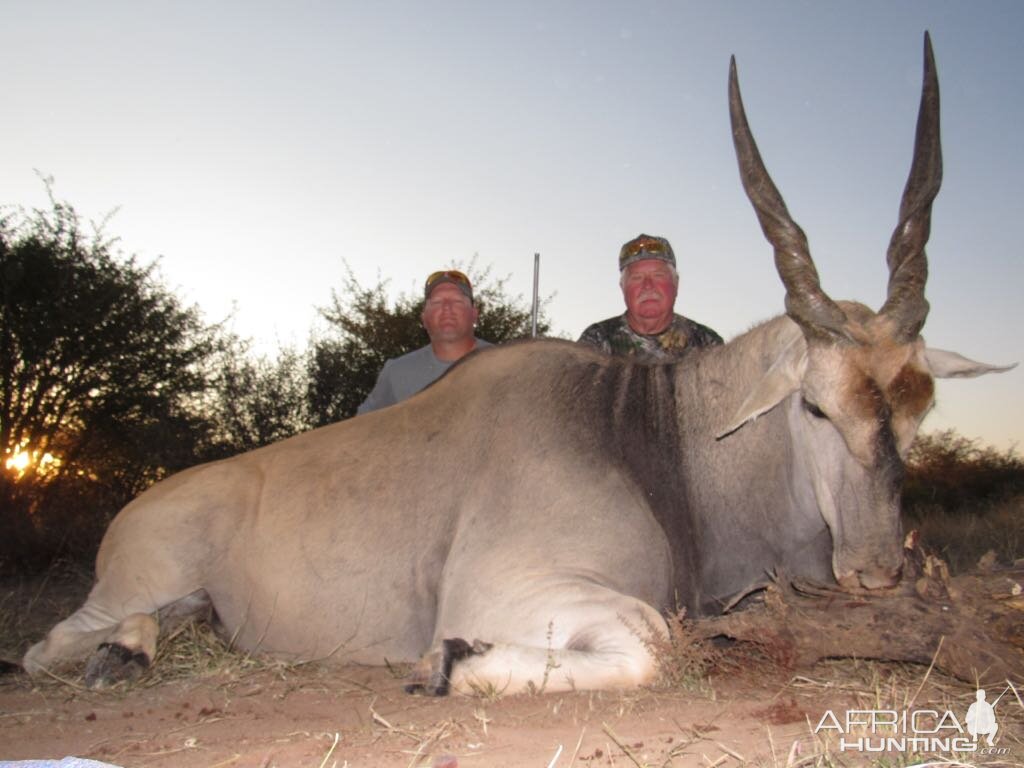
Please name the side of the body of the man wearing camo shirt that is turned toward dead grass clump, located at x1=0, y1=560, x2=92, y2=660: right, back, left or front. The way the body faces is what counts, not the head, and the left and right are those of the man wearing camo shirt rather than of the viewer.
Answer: right

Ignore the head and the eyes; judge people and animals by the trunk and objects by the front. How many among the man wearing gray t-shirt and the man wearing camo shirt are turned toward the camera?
2

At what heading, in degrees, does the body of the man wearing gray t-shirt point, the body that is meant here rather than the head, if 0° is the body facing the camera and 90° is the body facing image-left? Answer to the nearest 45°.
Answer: approximately 0°

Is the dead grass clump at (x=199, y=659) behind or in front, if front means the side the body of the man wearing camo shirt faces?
in front

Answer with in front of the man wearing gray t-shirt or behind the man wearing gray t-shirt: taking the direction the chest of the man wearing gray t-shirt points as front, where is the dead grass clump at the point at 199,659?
in front

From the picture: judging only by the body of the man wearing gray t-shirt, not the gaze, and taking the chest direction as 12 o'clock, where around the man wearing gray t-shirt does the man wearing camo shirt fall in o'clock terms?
The man wearing camo shirt is roughly at 10 o'clock from the man wearing gray t-shirt.

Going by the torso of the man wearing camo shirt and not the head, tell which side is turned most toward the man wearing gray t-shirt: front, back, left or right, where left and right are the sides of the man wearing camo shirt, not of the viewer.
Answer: right

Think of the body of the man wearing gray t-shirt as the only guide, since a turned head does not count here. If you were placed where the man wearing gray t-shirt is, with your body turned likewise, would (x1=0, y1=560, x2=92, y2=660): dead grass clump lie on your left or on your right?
on your right
